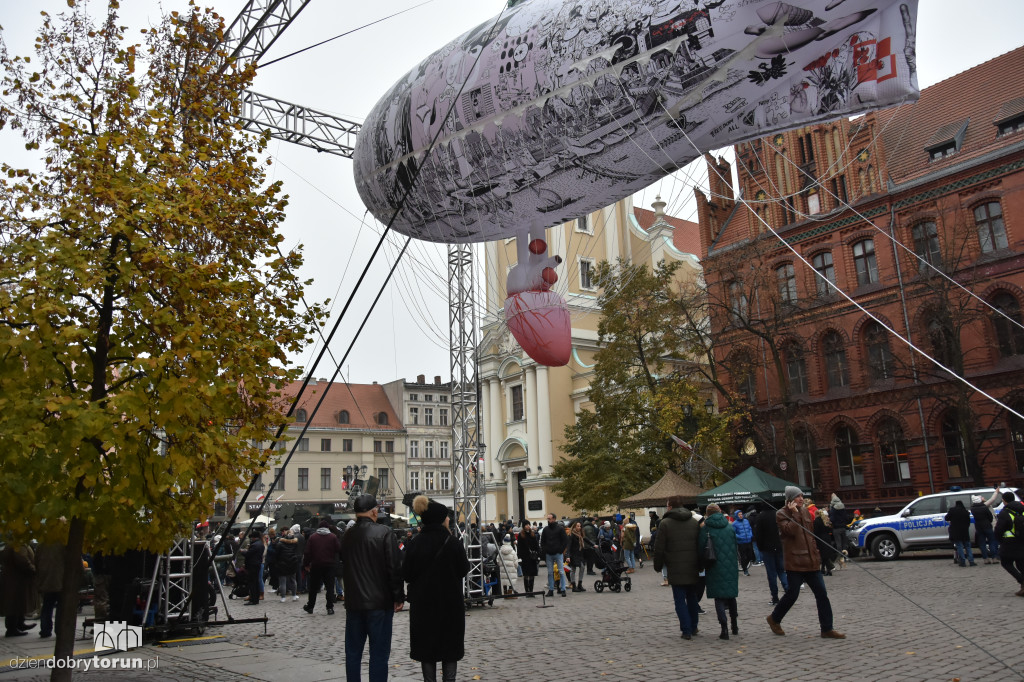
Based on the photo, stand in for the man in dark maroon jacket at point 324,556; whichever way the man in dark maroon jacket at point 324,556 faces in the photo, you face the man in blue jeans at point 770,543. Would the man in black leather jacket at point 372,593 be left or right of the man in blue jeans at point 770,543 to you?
right

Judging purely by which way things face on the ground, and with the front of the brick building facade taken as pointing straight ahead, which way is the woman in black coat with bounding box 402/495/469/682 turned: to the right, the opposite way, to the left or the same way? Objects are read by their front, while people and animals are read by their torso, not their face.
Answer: to the right

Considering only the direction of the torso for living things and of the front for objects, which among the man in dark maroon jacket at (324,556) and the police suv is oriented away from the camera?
the man in dark maroon jacket

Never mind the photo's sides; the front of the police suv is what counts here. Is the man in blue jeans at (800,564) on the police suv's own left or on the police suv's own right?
on the police suv's own left

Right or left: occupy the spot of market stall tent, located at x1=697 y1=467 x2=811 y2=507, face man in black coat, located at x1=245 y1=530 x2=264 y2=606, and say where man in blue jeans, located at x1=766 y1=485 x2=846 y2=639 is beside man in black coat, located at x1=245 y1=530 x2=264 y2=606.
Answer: left

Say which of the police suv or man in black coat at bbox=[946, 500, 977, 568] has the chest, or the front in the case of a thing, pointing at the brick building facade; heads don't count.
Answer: the man in black coat

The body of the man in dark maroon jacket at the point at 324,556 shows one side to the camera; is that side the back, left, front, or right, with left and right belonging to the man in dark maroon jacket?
back

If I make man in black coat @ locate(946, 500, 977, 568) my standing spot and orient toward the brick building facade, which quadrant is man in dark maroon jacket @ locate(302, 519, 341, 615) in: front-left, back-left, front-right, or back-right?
back-left

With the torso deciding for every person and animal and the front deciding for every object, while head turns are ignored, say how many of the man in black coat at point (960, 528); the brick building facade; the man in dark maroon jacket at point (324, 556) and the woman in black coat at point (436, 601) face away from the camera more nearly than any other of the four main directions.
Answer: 3

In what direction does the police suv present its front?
to the viewer's left

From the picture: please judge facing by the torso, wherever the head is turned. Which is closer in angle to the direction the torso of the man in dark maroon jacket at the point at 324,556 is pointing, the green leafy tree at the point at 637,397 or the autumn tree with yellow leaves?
the green leafy tree

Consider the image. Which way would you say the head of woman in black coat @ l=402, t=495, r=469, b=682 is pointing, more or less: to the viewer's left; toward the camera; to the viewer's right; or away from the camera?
away from the camera

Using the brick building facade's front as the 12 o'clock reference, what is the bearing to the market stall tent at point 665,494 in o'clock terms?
The market stall tent is roughly at 12 o'clock from the brick building facade.

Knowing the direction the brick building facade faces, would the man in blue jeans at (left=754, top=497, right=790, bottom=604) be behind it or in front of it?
in front

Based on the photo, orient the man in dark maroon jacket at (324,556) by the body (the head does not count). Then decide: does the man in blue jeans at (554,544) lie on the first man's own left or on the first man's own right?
on the first man's own right
